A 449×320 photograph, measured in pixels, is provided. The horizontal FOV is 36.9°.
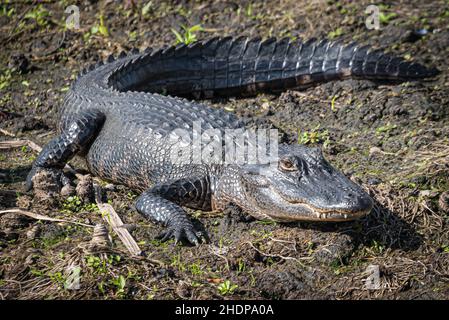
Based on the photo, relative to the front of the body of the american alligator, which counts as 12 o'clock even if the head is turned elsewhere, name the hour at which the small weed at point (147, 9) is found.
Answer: The small weed is roughly at 7 o'clock from the american alligator.

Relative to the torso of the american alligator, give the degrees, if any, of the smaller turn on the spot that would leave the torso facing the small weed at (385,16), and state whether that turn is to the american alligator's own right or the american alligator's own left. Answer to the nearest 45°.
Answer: approximately 90° to the american alligator's own left

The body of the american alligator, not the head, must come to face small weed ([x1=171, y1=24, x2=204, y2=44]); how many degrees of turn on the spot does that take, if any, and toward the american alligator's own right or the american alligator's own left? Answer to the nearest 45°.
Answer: approximately 135° to the american alligator's own left

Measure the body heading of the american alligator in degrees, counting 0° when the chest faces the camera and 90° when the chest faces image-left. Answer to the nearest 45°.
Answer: approximately 315°

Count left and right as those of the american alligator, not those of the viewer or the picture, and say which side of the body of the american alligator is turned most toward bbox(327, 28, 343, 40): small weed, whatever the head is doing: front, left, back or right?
left

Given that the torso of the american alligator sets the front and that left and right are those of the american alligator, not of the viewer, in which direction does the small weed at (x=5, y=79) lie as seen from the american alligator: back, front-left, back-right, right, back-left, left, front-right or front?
back

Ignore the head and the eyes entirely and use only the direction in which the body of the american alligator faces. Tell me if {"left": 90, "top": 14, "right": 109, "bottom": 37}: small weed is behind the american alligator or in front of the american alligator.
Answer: behind

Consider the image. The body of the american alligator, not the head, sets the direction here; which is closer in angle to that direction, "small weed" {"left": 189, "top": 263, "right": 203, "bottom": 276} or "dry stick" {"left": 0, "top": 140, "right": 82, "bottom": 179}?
the small weed

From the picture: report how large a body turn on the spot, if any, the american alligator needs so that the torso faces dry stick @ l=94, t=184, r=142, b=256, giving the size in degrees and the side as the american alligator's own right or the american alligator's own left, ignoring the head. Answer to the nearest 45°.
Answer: approximately 90° to the american alligator's own right

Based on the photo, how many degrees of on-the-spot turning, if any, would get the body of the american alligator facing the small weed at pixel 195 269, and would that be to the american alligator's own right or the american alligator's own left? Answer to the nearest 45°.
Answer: approximately 45° to the american alligator's own right
